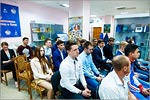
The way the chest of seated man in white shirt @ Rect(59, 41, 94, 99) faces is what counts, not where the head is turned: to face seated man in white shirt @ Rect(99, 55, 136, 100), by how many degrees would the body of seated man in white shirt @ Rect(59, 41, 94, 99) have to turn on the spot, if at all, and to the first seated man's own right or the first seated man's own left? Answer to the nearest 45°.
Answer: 0° — they already face them

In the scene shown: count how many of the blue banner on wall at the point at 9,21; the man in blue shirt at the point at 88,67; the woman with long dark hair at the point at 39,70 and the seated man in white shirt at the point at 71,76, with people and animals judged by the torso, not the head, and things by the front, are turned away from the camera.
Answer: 0

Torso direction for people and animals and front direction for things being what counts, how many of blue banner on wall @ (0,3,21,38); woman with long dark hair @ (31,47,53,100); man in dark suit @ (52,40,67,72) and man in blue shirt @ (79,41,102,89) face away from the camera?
0

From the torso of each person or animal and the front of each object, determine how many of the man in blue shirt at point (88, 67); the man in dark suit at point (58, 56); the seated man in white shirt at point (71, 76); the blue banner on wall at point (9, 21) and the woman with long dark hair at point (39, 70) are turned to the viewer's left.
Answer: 0

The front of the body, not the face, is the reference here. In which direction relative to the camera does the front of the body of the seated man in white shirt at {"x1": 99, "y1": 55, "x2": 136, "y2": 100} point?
to the viewer's right

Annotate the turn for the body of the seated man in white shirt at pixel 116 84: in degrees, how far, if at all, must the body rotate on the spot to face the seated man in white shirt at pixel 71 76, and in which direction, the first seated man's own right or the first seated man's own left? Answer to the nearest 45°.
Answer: approximately 135° to the first seated man's own left

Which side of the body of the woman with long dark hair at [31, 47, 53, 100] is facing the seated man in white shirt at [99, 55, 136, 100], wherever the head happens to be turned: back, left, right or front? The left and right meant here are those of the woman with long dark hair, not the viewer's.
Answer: front

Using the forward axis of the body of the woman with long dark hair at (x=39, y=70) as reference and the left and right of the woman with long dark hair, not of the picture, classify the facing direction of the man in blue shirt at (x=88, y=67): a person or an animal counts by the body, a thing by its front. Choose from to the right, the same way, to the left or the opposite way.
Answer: the same way

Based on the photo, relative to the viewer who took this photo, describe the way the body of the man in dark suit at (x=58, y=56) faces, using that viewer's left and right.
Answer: facing the viewer and to the right of the viewer

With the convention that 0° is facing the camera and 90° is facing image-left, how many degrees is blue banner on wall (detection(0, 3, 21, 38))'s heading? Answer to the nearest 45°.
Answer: approximately 315°
